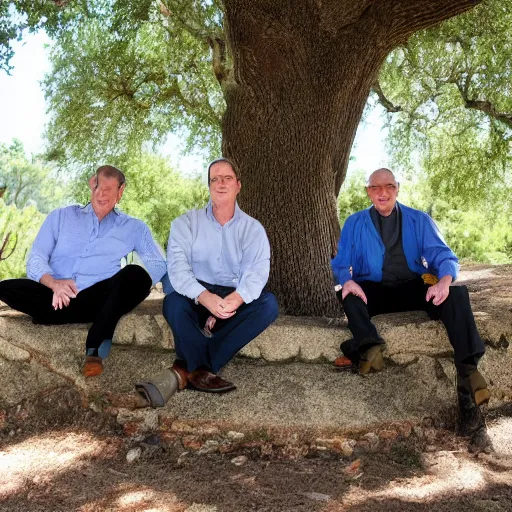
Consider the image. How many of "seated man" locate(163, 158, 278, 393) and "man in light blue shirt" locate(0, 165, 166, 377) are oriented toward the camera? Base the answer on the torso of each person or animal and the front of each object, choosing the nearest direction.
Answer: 2

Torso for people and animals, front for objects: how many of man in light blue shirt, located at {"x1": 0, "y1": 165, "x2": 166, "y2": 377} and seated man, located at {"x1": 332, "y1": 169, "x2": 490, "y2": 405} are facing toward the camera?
2

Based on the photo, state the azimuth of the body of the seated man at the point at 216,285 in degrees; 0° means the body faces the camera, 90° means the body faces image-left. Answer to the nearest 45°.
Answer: approximately 0°

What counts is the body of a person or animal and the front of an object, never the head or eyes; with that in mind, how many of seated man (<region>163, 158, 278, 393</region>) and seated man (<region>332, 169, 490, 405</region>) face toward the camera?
2
